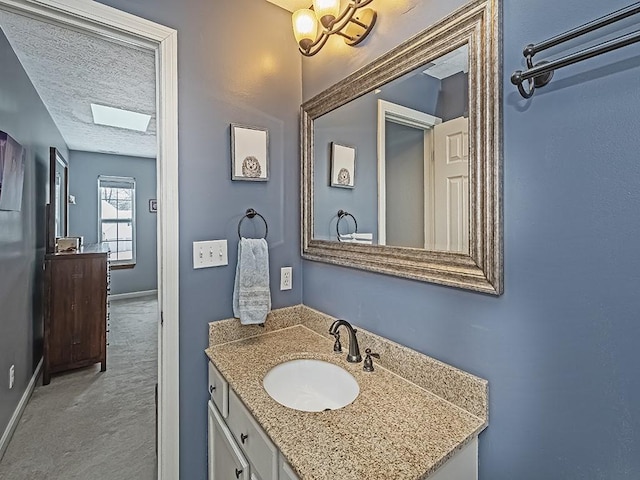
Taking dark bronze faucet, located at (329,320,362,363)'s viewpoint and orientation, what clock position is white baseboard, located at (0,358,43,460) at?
The white baseboard is roughly at 2 o'clock from the dark bronze faucet.

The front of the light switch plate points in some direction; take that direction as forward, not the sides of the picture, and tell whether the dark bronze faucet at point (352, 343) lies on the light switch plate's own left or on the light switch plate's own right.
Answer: on the light switch plate's own left

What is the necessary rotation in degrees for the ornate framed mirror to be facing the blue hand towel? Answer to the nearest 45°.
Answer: approximately 45° to its right

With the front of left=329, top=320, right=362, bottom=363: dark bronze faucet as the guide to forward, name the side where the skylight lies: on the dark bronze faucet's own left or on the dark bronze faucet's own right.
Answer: on the dark bronze faucet's own right

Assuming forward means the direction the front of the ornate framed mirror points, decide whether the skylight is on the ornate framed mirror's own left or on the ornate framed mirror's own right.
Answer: on the ornate framed mirror's own right

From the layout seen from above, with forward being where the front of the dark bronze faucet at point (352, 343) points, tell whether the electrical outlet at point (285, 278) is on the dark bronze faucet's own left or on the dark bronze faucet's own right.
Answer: on the dark bronze faucet's own right

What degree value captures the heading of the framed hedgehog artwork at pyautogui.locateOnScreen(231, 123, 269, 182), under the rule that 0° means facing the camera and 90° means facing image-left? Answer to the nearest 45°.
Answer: approximately 315°

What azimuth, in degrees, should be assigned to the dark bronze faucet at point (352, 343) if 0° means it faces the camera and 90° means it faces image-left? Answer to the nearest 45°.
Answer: approximately 45°

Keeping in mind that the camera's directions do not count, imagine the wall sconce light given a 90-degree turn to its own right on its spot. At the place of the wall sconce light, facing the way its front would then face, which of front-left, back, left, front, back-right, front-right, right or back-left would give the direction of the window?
front

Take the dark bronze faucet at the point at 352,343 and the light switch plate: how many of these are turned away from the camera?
0
